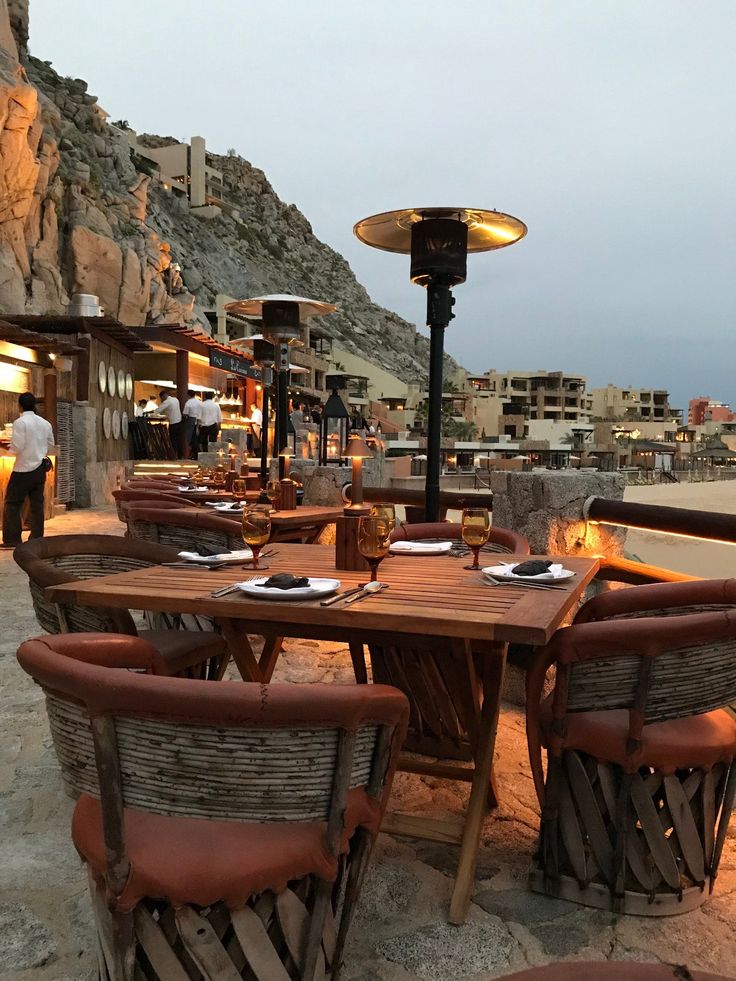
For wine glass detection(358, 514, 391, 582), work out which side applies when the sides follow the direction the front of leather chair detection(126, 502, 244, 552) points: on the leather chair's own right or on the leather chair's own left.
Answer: on the leather chair's own right

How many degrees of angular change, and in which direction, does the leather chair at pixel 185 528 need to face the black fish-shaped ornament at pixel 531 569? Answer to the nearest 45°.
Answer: approximately 90° to its right

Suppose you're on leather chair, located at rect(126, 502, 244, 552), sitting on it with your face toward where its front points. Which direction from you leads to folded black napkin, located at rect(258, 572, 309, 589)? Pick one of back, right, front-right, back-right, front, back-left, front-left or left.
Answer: back-right

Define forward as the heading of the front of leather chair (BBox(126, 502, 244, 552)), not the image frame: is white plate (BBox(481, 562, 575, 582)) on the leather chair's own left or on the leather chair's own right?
on the leather chair's own right

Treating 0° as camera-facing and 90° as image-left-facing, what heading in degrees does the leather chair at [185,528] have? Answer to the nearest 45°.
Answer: approximately 225°

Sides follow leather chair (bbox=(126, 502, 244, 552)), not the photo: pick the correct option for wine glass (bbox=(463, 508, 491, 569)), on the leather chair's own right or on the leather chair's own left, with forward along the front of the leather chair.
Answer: on the leather chair's own right

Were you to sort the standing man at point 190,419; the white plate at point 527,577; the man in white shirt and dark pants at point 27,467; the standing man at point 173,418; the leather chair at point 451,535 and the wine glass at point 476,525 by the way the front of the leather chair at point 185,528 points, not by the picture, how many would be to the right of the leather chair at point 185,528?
3

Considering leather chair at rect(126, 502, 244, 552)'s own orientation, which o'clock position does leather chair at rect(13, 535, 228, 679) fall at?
leather chair at rect(13, 535, 228, 679) is roughly at 5 o'clock from leather chair at rect(126, 502, 244, 552).

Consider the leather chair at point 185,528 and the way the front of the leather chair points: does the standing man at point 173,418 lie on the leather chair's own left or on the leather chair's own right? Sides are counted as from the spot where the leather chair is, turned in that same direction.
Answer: on the leather chair's own left

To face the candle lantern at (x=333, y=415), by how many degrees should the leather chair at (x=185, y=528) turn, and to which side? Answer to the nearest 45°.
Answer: approximately 45° to its left

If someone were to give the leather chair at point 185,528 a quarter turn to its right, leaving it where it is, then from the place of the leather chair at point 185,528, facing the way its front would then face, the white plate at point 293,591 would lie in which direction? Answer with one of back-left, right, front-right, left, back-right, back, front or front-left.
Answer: front-right

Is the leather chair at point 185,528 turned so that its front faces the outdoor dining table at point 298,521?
yes
